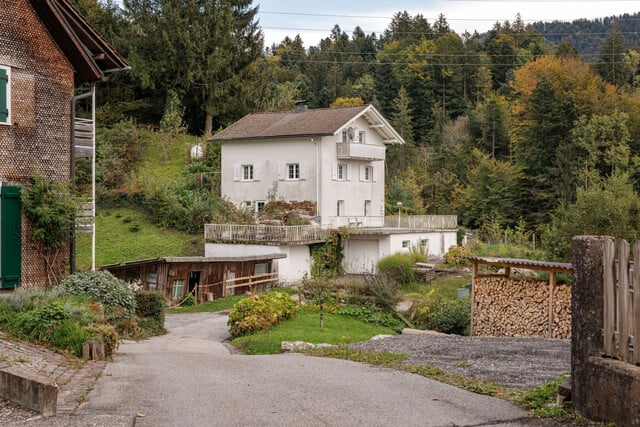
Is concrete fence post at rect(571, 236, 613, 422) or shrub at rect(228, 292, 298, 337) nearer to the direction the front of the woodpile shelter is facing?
the concrete fence post

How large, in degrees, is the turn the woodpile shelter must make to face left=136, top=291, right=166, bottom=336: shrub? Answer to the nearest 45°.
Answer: approximately 90° to its right

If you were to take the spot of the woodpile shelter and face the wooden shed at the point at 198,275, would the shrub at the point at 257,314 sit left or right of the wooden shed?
left

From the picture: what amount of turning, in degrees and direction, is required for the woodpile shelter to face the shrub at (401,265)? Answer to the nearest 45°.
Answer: approximately 180°

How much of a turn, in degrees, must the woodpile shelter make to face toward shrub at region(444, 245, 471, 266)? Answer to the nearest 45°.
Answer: approximately 180°

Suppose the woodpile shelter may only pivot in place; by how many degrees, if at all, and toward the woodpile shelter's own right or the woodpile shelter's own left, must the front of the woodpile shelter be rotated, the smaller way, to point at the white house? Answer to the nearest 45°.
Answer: approximately 135° to the woodpile shelter's own right

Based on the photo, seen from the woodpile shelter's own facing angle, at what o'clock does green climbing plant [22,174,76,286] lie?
The green climbing plant is roughly at 2 o'clock from the woodpile shelter.

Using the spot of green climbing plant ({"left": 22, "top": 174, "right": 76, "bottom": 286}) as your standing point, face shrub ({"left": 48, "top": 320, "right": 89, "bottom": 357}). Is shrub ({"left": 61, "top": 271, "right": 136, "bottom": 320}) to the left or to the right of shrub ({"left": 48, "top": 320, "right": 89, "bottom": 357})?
left

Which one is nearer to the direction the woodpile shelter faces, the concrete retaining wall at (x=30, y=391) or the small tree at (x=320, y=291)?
the concrete retaining wall

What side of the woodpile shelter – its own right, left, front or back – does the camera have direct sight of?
front
